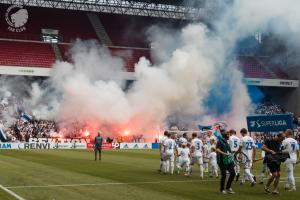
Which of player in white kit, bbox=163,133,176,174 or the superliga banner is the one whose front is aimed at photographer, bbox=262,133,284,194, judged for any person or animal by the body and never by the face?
the superliga banner

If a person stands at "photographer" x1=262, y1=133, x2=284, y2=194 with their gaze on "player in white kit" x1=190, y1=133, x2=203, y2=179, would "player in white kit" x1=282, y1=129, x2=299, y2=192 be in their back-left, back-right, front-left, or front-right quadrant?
back-right

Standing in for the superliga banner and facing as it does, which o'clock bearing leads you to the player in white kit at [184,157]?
The player in white kit is roughly at 1 o'clock from the superliga banner.

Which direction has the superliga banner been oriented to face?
toward the camera

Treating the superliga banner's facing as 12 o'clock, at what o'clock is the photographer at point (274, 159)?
The photographer is roughly at 12 o'clock from the superliga banner.
